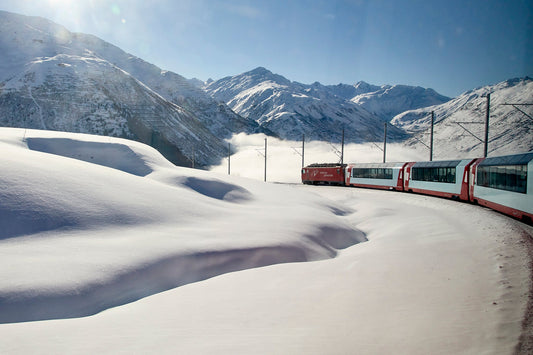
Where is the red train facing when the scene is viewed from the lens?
facing away from the viewer and to the left of the viewer
